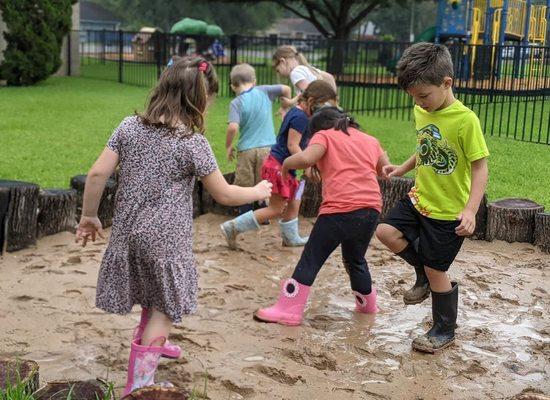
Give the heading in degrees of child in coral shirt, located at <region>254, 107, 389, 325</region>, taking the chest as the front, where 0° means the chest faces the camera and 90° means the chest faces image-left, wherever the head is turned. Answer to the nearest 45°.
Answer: approximately 135°

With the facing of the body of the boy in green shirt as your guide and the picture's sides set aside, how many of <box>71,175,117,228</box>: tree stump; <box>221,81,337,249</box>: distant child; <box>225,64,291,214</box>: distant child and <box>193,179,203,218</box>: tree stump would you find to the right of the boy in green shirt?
4

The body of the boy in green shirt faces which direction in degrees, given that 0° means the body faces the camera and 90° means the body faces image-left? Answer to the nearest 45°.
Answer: approximately 45°

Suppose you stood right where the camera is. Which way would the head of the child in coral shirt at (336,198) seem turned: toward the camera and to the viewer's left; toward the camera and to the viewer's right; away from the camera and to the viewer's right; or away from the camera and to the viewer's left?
away from the camera and to the viewer's left

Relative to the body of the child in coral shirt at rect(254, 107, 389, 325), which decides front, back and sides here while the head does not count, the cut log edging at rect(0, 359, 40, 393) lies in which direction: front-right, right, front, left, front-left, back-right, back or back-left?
left

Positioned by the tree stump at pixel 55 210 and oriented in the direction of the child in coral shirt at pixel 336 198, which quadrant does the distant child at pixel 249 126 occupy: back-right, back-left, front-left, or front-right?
front-left

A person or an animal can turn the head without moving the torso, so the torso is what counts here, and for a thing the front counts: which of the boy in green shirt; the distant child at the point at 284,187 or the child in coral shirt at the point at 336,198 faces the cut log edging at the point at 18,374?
the boy in green shirt

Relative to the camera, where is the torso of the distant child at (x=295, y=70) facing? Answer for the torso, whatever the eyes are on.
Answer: to the viewer's left

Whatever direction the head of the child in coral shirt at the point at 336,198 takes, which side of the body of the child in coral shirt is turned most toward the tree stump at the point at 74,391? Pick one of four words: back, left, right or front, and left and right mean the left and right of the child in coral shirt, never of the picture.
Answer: left
